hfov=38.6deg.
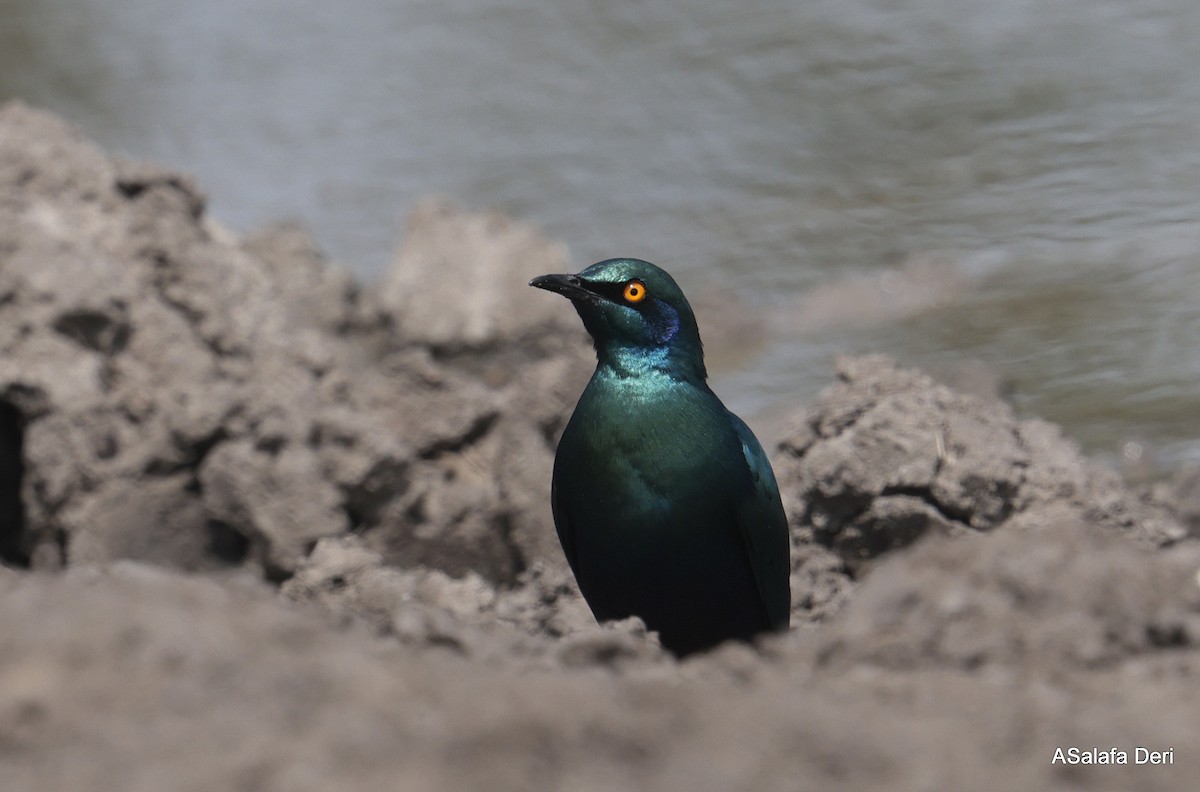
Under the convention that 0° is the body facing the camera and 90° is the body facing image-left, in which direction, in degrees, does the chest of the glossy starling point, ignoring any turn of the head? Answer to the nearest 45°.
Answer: approximately 45°
